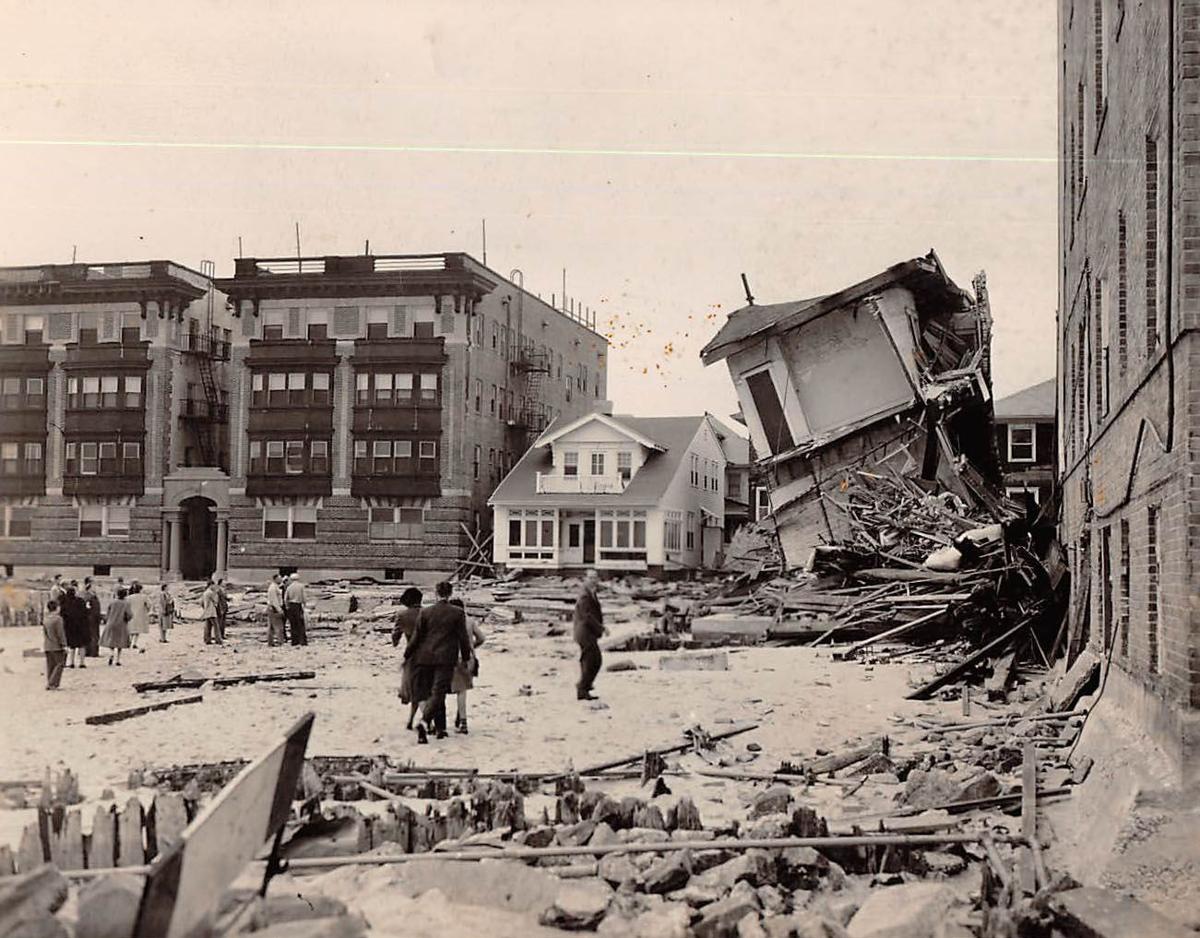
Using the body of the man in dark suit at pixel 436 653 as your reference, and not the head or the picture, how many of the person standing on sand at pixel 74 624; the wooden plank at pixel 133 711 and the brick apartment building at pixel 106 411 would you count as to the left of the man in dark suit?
3

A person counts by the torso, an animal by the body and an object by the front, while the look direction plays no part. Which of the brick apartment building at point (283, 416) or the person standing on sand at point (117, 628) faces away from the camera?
the person standing on sand

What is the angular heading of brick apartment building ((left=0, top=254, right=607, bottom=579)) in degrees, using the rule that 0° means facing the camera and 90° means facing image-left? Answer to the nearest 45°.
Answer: approximately 0°

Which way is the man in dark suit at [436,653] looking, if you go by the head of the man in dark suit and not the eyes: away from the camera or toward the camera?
away from the camera

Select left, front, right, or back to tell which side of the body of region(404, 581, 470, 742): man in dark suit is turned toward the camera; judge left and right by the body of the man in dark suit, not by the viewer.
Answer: back

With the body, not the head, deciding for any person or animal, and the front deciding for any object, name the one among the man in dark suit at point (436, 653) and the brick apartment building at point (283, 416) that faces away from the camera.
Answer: the man in dark suit

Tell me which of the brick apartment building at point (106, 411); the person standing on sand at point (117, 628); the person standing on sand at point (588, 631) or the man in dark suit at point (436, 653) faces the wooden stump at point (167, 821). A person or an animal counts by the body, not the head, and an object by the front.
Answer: the brick apartment building

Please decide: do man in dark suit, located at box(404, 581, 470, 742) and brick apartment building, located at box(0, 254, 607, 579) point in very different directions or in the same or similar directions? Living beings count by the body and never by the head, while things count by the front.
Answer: very different directions

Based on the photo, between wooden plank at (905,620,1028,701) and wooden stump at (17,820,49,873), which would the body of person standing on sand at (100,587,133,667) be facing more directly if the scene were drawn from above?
the wooden plank

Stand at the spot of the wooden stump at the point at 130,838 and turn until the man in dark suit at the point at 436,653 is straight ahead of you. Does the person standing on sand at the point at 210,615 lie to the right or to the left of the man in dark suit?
left

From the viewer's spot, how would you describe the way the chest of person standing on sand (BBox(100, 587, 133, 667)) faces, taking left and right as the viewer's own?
facing away from the viewer
